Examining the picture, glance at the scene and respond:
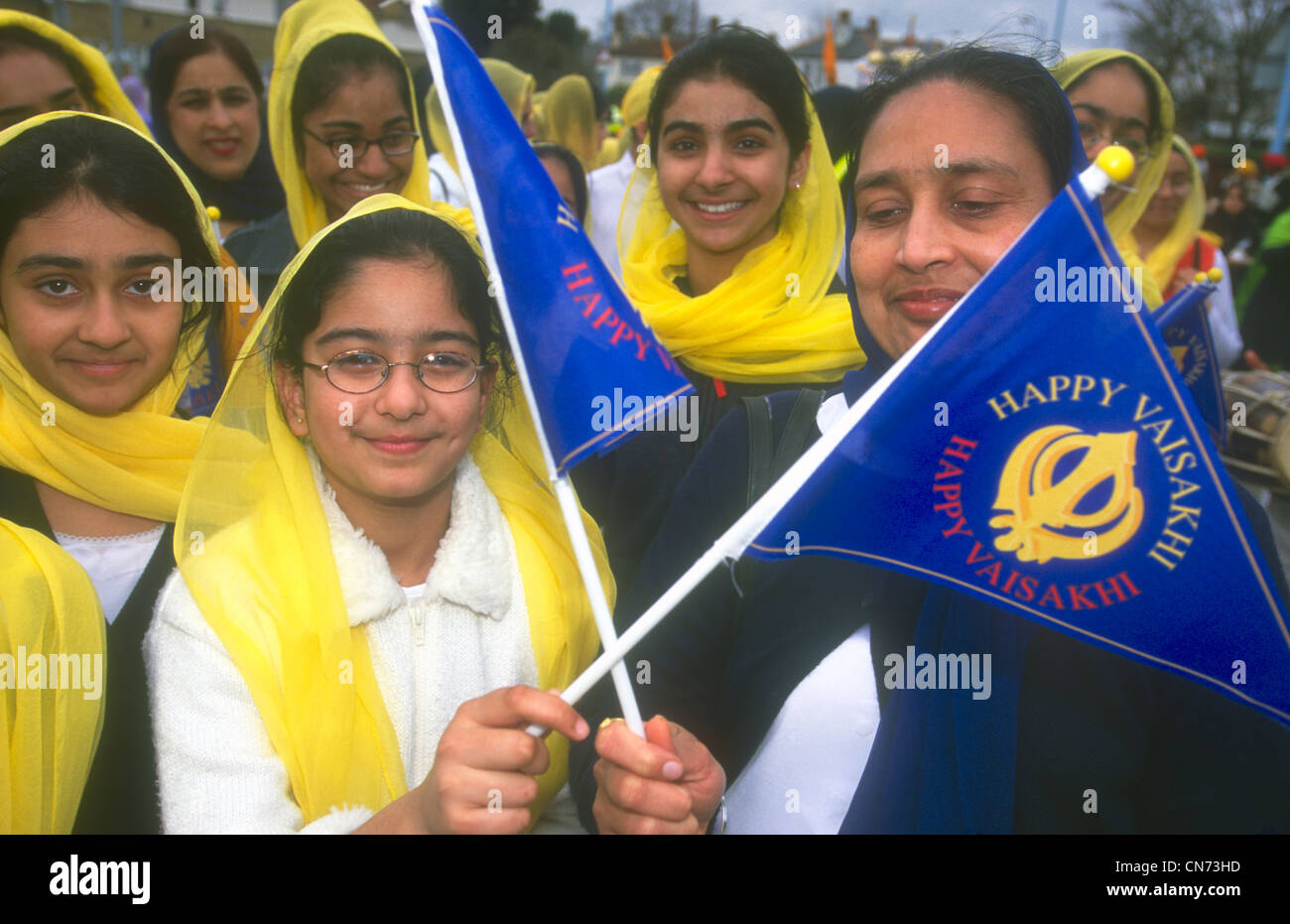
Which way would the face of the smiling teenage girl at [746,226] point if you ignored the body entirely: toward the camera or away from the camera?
toward the camera

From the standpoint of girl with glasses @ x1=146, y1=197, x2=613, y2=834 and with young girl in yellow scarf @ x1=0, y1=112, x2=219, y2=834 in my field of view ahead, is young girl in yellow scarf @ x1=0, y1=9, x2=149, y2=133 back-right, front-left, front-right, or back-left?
front-right

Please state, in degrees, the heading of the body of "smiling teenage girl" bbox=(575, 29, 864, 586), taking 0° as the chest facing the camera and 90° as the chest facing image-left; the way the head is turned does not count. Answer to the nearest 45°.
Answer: approximately 0°

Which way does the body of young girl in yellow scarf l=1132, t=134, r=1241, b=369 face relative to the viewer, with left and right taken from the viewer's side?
facing the viewer and to the left of the viewer

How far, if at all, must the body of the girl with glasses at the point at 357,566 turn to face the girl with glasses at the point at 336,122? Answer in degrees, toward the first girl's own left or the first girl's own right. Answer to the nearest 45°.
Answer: approximately 180°

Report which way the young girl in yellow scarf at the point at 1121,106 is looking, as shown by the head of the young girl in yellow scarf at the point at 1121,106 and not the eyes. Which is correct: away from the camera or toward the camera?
toward the camera

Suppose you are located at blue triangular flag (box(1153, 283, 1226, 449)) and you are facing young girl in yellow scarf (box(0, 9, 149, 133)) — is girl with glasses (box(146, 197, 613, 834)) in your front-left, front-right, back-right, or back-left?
front-left

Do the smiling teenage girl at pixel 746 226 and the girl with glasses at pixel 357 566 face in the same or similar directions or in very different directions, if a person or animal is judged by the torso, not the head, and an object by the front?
same or similar directions

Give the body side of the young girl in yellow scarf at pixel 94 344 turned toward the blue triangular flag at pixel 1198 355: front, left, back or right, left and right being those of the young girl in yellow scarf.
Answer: left

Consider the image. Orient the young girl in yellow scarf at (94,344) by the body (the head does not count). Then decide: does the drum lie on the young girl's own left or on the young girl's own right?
on the young girl's own left

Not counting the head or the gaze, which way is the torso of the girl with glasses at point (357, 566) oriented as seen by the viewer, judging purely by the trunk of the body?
toward the camera

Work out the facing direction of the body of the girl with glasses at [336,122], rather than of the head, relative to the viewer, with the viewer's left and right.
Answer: facing the viewer and to the right of the viewer

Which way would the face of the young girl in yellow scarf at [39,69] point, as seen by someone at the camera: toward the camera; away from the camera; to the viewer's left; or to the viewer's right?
toward the camera

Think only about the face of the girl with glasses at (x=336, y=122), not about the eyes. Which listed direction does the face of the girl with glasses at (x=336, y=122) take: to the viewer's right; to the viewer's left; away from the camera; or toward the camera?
toward the camera

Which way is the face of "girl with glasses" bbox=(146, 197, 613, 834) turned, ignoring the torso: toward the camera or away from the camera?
toward the camera
